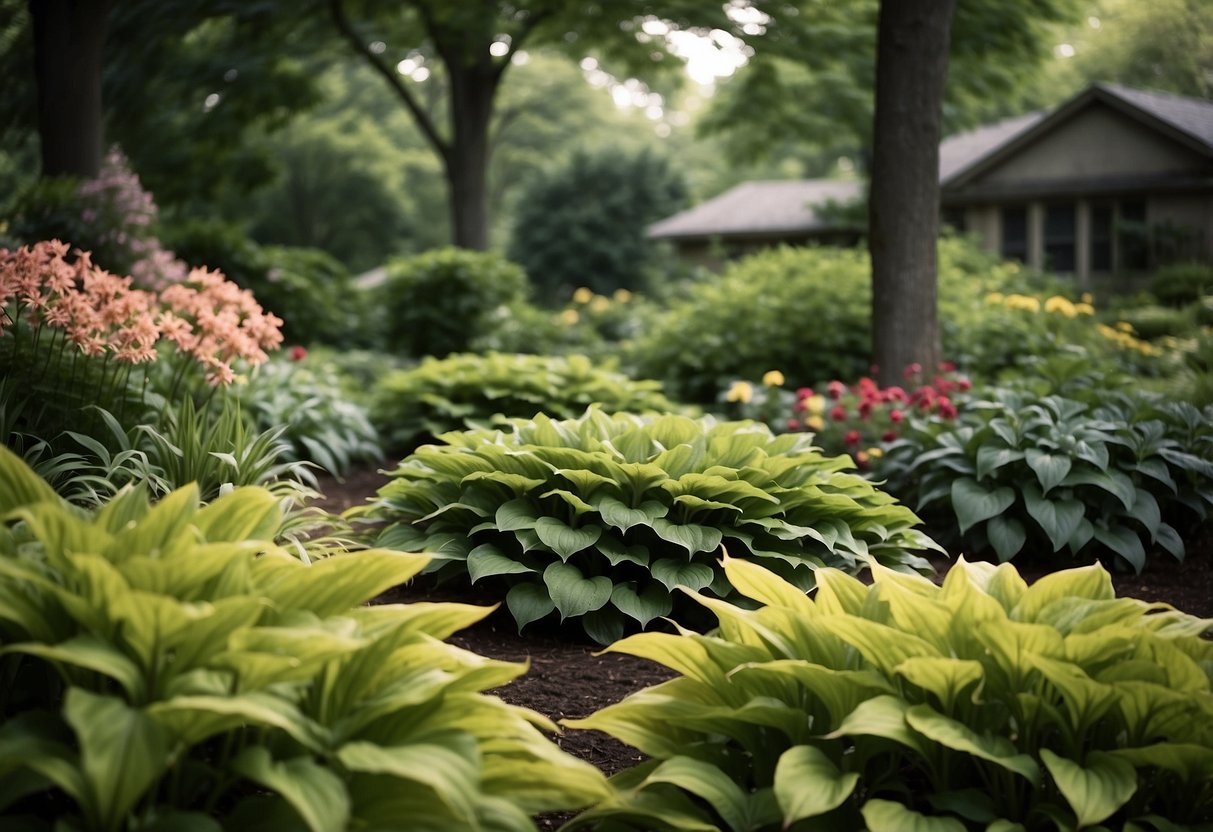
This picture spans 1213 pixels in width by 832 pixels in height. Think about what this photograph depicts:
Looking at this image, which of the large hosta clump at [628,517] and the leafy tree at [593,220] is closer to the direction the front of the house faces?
the large hosta clump

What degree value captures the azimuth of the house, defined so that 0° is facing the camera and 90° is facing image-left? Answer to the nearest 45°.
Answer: approximately 0°

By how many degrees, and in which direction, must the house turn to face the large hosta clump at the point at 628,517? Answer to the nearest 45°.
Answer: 0° — it already faces it

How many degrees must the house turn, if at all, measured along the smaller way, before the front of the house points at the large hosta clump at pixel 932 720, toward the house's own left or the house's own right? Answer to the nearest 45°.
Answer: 0° — it already faces it

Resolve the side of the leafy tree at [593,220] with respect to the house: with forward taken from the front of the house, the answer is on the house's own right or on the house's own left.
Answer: on the house's own right
